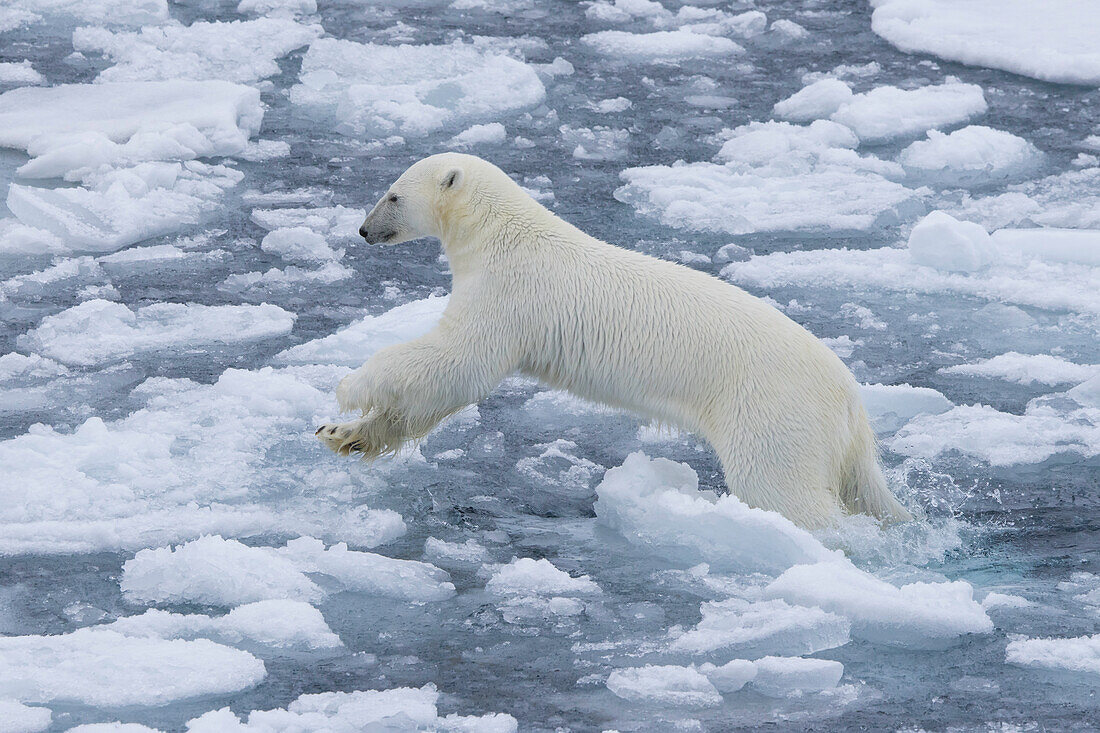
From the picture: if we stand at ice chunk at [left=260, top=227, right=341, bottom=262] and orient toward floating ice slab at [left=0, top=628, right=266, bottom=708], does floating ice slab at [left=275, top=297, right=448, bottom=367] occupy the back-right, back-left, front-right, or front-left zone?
front-left

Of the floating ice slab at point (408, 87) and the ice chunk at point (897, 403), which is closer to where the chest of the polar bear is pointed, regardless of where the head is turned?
the floating ice slab

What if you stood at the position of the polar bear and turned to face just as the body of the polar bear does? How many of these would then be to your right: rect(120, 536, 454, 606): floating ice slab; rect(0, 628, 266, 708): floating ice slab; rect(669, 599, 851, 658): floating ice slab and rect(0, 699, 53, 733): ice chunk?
0

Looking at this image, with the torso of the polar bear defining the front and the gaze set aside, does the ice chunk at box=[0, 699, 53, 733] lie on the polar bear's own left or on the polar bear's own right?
on the polar bear's own left

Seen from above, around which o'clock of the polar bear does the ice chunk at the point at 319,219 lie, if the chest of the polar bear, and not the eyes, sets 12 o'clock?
The ice chunk is roughly at 2 o'clock from the polar bear.

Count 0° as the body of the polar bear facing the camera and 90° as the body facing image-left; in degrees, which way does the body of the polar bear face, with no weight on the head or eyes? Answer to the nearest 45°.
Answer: approximately 90°

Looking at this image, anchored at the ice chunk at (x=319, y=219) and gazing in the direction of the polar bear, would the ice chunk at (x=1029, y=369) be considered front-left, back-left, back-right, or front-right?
front-left

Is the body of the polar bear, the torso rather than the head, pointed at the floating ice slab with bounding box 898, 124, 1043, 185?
no

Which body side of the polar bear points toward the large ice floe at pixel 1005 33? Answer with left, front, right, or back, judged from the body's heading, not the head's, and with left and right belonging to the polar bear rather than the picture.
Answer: right

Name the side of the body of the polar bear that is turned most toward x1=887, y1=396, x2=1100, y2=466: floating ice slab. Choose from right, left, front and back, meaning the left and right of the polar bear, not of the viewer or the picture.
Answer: back

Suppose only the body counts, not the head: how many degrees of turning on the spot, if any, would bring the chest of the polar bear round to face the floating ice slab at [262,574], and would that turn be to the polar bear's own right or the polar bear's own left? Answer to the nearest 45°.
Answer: approximately 45° to the polar bear's own left

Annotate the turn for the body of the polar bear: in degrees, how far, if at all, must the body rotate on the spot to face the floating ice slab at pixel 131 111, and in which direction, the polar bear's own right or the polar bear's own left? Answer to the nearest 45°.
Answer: approximately 45° to the polar bear's own right

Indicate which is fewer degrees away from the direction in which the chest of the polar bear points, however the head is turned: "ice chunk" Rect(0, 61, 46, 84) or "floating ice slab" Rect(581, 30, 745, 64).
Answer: the ice chunk

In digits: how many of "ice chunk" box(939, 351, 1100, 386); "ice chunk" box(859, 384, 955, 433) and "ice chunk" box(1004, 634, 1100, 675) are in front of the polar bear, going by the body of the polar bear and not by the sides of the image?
0

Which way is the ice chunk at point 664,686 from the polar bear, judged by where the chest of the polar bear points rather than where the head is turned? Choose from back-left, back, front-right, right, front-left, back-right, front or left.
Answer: left

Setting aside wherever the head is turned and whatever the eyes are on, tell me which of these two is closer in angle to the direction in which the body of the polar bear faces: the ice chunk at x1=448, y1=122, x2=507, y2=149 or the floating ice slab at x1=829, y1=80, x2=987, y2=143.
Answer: the ice chunk

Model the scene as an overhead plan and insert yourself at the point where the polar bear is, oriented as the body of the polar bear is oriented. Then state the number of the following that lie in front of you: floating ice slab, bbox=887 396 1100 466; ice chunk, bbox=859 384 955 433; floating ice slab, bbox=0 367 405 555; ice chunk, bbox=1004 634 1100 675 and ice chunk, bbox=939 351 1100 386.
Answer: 1

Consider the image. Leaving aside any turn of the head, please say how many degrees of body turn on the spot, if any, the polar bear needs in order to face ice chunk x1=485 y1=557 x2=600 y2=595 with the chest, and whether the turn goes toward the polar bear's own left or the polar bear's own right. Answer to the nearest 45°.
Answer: approximately 90° to the polar bear's own left

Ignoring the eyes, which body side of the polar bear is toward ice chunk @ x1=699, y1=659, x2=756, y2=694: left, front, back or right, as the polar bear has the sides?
left

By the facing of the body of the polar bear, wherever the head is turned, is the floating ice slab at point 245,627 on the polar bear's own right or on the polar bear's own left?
on the polar bear's own left

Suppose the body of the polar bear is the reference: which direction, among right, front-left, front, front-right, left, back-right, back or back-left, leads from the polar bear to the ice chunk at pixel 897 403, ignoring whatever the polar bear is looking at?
back-right
